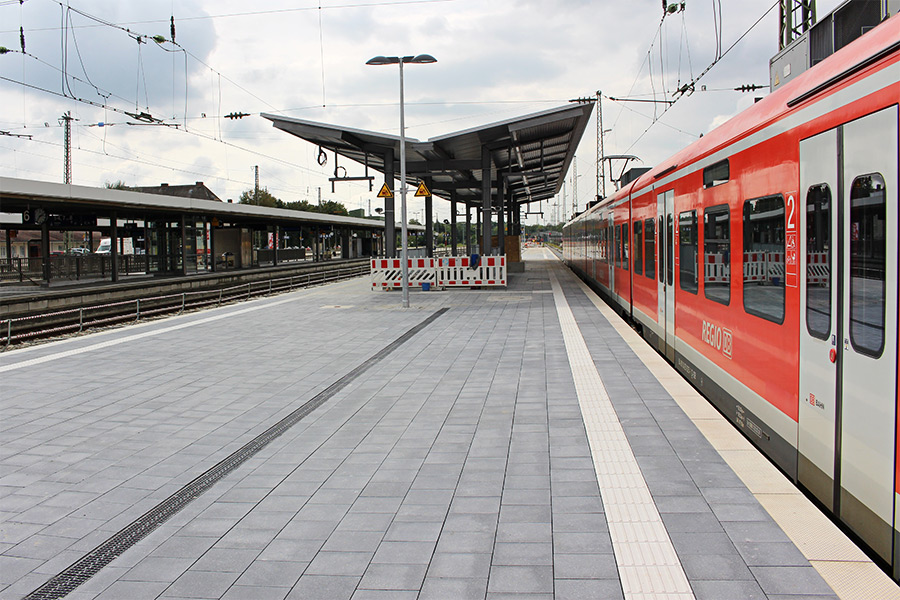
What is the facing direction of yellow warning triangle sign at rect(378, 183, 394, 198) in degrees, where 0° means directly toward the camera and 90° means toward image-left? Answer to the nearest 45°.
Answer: approximately 0°

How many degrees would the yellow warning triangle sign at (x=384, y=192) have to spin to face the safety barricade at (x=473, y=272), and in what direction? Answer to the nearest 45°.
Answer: approximately 135° to its left
